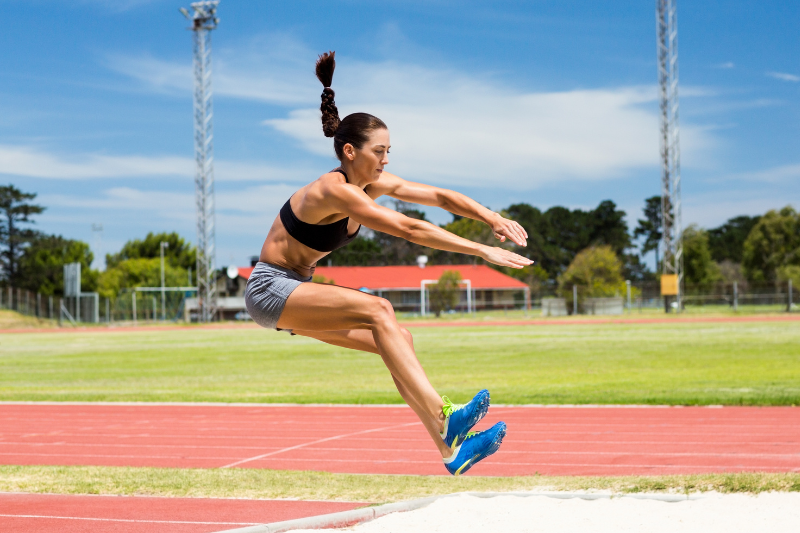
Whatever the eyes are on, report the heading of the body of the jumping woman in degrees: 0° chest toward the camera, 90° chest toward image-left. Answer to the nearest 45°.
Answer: approximately 270°
